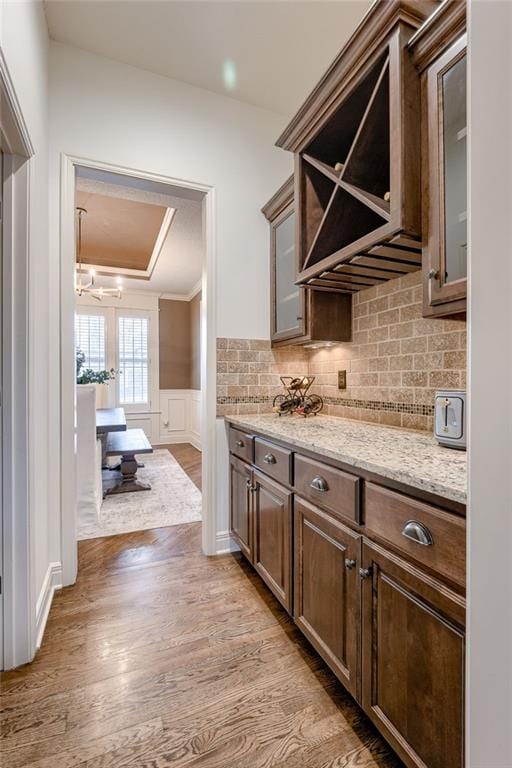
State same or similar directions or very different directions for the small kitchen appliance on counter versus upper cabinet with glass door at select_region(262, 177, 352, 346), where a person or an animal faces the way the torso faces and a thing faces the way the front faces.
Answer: same or similar directions

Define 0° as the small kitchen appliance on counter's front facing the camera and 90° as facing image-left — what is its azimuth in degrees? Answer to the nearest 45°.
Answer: approximately 45°

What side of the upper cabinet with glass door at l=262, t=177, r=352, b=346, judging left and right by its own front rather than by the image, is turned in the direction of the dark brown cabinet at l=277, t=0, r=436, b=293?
left

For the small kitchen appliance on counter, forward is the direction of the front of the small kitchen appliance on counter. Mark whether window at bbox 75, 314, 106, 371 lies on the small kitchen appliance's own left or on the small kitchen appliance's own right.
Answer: on the small kitchen appliance's own right

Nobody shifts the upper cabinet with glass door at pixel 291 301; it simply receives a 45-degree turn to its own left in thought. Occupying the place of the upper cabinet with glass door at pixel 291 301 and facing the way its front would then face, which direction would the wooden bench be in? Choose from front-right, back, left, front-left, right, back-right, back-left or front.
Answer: back-right

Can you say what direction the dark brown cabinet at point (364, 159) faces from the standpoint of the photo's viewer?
facing the viewer and to the left of the viewer

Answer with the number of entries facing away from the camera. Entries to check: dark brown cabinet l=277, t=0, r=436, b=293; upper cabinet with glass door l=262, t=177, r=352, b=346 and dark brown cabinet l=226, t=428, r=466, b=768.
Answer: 0

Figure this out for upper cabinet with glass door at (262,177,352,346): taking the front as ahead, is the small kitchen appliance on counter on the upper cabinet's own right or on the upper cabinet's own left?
on the upper cabinet's own left

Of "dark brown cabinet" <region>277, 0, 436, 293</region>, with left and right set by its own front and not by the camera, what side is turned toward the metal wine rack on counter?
right

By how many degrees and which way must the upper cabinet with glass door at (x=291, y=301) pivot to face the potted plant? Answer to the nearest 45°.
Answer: approximately 90° to its right

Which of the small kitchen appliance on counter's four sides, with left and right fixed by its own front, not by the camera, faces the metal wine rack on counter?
right
